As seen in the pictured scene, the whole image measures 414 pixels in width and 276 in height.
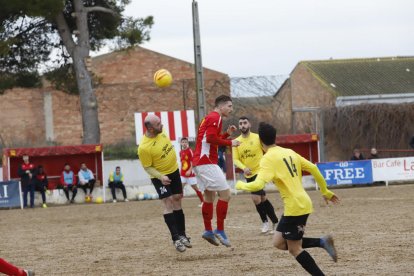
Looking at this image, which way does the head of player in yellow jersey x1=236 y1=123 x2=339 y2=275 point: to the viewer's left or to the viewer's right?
to the viewer's left

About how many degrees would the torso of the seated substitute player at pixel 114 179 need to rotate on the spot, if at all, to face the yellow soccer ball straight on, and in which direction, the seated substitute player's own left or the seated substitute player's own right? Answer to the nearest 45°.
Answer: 0° — they already face it

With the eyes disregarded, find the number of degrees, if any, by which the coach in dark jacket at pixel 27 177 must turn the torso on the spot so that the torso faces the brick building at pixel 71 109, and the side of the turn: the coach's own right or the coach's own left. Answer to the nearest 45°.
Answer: approximately 180°

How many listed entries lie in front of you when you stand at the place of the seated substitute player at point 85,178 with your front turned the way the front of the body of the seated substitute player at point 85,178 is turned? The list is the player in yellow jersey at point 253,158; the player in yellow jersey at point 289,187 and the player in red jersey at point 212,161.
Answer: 3

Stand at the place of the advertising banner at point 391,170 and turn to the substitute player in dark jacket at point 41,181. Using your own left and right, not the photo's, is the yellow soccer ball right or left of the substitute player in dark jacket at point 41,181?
left

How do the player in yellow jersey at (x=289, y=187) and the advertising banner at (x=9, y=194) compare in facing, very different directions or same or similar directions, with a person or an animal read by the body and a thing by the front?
very different directions
